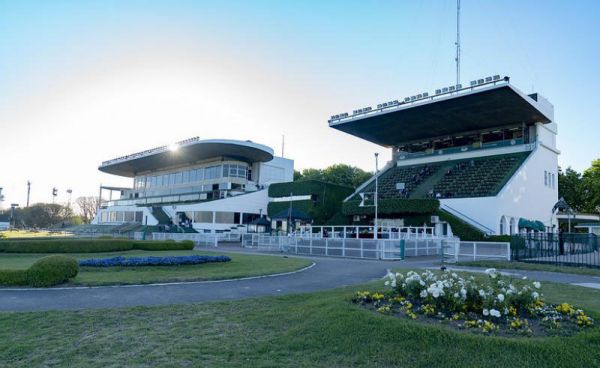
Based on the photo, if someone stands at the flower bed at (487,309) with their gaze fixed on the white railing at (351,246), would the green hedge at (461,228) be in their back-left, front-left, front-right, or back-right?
front-right

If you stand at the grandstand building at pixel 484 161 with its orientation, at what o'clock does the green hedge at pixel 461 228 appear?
The green hedge is roughly at 11 o'clock from the grandstand building.

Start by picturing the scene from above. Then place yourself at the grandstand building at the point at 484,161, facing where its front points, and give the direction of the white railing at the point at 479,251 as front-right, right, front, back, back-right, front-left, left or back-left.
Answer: front-left

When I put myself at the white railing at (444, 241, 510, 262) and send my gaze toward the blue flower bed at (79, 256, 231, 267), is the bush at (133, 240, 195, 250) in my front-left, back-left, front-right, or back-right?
front-right

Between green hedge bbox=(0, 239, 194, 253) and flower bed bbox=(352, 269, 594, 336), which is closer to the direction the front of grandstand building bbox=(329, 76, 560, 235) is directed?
the green hedge

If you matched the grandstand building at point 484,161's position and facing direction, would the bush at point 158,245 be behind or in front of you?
in front

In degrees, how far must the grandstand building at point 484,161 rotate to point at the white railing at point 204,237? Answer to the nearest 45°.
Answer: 0° — it already faces it

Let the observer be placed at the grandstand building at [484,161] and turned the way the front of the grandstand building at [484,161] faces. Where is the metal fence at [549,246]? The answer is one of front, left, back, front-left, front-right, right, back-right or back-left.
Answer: front-left

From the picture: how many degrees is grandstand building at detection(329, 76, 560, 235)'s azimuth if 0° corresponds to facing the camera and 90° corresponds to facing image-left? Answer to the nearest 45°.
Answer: approximately 45°

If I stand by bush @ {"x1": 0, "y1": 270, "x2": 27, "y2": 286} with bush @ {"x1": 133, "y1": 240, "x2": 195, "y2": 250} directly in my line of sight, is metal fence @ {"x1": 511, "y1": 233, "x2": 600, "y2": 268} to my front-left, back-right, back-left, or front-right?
front-right

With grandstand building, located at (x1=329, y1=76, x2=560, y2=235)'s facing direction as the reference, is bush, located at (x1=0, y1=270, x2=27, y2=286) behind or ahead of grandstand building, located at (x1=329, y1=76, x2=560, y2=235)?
ahead
